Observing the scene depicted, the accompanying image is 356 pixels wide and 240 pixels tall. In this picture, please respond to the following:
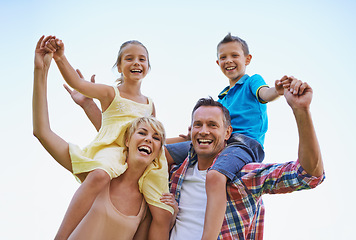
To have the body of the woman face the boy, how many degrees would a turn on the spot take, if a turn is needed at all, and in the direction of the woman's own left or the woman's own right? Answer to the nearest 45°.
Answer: approximately 45° to the woman's own left

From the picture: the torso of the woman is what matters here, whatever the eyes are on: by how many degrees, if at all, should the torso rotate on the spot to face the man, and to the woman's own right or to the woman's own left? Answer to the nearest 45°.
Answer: approximately 45° to the woman's own left

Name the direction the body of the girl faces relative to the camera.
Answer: toward the camera

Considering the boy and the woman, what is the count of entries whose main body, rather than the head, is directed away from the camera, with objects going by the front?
0

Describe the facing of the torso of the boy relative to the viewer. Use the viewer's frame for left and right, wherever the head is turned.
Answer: facing the viewer and to the left of the viewer

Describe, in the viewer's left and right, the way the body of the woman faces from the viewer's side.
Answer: facing the viewer and to the right of the viewer

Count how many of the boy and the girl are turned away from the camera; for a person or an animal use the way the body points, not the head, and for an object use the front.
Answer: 0

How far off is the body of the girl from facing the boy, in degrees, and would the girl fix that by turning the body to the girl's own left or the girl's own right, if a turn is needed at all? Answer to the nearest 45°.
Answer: approximately 90° to the girl's own left

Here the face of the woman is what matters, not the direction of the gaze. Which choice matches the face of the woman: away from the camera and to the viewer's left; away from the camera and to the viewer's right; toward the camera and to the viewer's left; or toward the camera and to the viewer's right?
toward the camera and to the viewer's right
